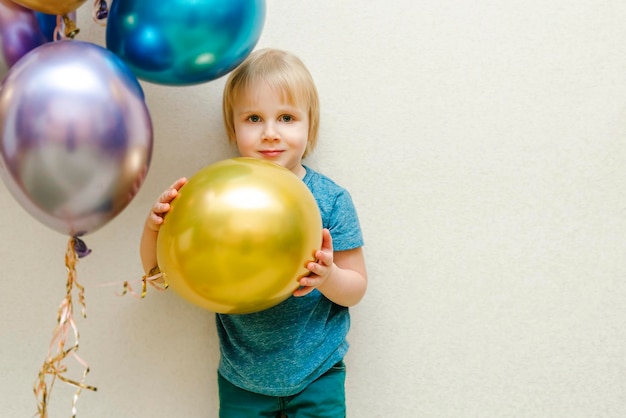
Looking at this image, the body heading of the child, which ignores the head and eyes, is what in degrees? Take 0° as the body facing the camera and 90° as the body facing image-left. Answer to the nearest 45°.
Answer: approximately 0°
